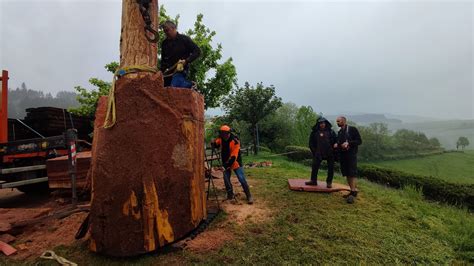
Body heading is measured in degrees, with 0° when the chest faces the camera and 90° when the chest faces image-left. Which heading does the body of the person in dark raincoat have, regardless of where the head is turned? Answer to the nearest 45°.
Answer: approximately 0°

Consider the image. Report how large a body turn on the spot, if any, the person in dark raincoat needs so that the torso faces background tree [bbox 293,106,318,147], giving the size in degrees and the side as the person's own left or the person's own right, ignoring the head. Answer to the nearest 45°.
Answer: approximately 180°

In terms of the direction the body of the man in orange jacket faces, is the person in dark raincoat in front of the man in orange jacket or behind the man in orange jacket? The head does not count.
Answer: behind

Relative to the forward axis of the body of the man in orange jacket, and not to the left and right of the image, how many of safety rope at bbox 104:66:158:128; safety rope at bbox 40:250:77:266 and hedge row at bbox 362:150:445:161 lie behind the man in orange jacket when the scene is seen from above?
1

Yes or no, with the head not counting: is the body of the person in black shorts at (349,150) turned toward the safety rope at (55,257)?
yes

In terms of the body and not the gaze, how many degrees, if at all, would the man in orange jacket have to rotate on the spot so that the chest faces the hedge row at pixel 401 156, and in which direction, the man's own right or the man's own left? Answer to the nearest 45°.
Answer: approximately 180°

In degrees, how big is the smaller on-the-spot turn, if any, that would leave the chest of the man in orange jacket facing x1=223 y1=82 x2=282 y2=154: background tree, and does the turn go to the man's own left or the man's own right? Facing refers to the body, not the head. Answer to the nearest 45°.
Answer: approximately 135° to the man's own right

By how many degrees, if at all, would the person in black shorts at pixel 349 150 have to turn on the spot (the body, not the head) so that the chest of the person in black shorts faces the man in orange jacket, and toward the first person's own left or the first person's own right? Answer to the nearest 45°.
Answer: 0° — they already face them

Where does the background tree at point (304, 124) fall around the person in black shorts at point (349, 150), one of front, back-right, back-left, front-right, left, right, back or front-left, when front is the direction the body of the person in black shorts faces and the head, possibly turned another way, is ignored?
back-right

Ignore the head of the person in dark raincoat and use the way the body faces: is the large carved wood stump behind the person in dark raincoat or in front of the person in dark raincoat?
in front

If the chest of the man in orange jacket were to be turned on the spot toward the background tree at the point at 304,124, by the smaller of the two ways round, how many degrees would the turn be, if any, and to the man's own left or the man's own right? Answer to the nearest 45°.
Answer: approximately 135° to the man's own right

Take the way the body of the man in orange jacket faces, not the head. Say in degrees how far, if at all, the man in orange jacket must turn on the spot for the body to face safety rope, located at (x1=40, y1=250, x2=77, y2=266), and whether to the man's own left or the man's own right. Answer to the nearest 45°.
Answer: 0° — they already face it

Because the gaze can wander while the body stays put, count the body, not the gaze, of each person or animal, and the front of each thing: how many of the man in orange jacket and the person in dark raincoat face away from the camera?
0

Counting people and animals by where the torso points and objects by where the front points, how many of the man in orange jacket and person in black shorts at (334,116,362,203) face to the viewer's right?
0
